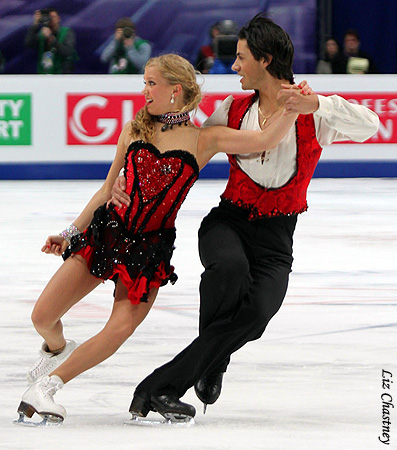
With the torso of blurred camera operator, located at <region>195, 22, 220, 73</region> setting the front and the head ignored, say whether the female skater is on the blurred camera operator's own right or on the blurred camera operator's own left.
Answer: on the blurred camera operator's own right

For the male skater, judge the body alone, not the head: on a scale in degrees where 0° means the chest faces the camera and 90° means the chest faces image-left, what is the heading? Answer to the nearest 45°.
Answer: approximately 45°

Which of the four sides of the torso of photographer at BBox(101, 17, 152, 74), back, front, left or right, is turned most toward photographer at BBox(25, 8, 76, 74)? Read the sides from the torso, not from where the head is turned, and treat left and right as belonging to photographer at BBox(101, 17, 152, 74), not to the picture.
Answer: right

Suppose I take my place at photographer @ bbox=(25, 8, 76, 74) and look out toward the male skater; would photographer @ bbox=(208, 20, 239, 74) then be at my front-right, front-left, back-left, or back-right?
front-left

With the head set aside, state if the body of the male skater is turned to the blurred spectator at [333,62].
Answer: no

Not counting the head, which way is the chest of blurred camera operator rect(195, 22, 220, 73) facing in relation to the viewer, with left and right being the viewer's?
facing the viewer and to the right of the viewer

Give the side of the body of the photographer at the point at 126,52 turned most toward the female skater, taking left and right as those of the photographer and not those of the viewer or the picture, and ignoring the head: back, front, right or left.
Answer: front

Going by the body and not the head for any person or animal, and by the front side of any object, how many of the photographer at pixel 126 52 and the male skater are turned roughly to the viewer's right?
0

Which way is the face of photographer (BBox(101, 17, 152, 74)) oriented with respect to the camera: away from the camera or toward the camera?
toward the camera

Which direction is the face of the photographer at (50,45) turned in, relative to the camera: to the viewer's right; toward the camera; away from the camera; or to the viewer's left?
toward the camera

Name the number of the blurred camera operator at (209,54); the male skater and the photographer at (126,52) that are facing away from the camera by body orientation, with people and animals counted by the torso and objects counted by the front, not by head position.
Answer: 0

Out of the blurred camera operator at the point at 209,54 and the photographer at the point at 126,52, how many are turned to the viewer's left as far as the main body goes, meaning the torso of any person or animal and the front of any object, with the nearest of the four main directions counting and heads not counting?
0

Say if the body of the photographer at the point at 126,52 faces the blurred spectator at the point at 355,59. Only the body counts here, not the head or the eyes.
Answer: no

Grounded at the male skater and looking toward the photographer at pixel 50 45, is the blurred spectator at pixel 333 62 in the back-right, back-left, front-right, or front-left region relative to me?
front-right

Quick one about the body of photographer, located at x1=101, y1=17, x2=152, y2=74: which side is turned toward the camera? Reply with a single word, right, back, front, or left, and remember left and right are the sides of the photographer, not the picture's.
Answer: front

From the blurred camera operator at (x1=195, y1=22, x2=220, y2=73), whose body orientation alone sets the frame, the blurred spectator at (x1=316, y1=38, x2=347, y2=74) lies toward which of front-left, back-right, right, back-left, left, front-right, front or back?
front-left

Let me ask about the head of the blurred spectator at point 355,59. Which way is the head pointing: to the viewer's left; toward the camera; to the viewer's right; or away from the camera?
toward the camera
